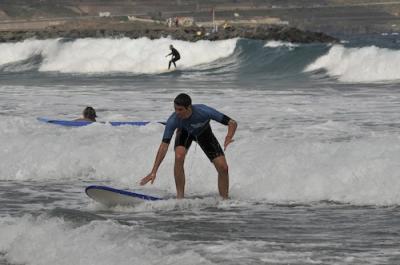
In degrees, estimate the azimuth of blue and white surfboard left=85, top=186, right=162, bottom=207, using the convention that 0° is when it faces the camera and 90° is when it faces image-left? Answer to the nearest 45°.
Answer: approximately 90°
